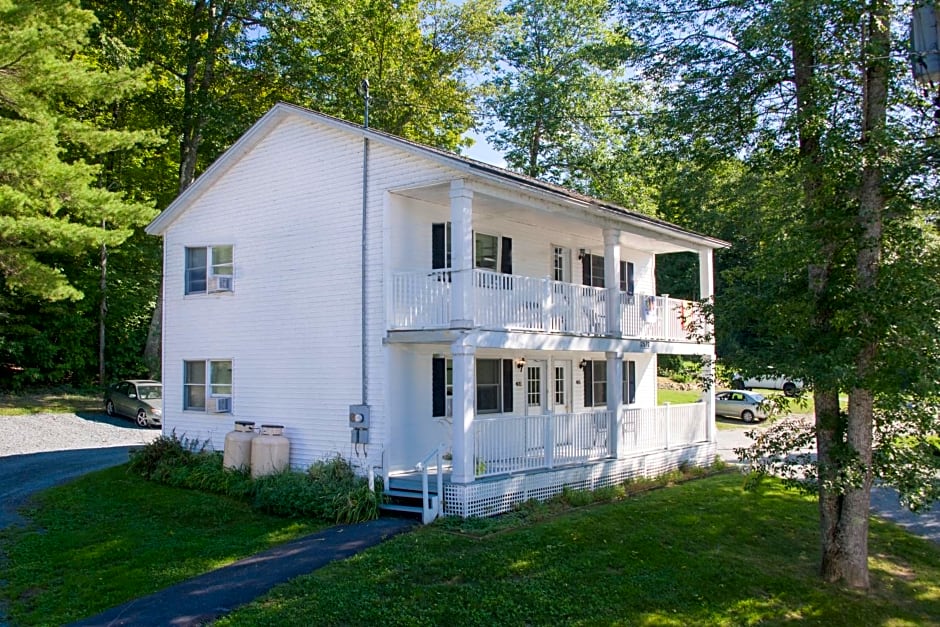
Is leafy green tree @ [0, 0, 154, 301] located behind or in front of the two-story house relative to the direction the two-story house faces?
behind

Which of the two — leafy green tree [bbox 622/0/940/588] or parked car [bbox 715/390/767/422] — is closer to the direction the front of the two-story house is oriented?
the leafy green tree

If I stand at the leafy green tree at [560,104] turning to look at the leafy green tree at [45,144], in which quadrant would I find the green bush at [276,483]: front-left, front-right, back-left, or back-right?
front-left

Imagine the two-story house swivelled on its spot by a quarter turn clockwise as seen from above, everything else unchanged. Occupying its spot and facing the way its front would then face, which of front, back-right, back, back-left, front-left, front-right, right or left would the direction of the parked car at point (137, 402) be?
right

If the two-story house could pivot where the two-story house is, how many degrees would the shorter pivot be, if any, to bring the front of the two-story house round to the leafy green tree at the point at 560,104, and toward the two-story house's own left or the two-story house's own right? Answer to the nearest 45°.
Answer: approximately 135° to the two-story house's own left

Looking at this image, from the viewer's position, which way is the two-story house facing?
facing the viewer and to the right of the viewer

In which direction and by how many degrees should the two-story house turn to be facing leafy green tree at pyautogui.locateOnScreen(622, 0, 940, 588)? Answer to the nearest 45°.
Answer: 0° — it already faces it

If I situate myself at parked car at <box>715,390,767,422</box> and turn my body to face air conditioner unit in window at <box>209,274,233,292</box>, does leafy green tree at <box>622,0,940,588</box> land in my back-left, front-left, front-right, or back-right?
front-left

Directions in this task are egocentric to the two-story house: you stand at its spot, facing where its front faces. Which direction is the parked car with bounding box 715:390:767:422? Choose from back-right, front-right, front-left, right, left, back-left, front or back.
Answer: left
